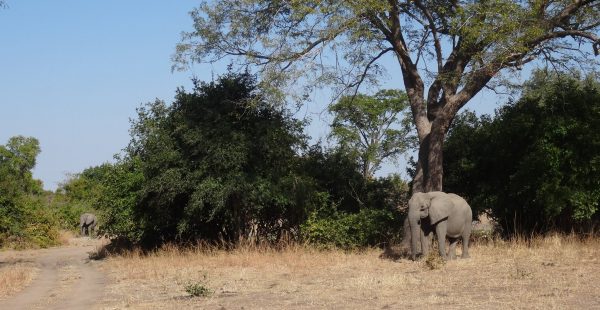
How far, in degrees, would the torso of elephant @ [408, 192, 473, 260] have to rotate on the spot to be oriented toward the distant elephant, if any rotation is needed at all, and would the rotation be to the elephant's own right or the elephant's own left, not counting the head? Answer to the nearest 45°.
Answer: approximately 90° to the elephant's own right

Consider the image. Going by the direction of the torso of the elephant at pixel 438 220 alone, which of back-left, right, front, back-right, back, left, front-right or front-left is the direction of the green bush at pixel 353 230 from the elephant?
right

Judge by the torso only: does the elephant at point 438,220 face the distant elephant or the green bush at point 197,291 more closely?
the green bush

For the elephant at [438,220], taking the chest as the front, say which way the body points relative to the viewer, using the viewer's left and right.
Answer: facing the viewer and to the left of the viewer

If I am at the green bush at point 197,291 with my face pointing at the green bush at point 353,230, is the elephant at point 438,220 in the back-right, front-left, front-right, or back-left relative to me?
front-right

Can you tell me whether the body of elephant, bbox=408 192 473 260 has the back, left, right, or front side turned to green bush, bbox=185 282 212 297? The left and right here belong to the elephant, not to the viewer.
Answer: front
